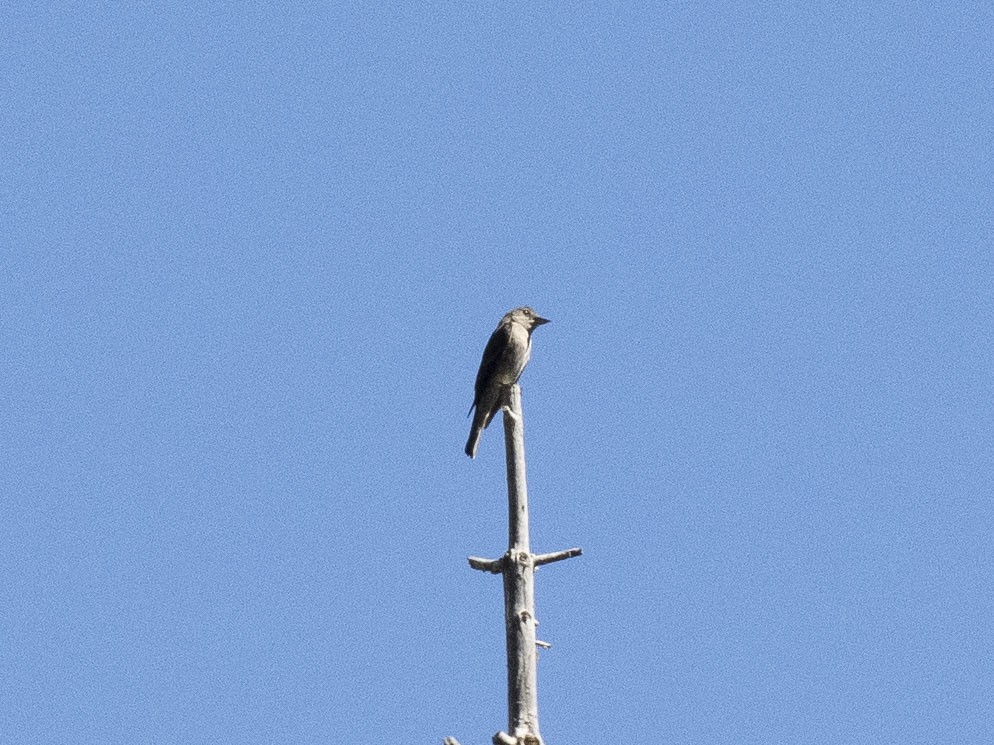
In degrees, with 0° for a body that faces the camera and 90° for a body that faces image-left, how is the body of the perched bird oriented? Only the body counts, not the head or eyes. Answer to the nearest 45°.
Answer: approximately 270°
